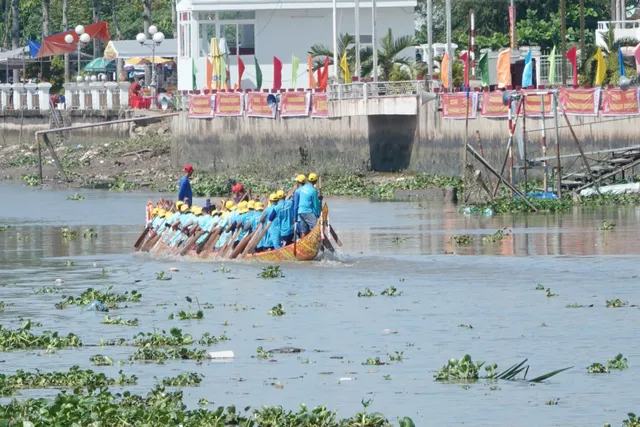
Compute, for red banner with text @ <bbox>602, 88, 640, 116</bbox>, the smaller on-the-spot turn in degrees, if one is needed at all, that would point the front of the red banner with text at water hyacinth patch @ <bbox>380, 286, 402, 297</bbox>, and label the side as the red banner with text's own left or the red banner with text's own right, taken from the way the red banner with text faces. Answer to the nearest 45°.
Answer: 0° — it already faces it

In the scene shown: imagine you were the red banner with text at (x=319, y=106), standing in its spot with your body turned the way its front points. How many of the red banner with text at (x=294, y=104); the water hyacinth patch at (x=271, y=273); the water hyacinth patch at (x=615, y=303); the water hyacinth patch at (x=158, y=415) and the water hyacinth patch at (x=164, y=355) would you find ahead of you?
4

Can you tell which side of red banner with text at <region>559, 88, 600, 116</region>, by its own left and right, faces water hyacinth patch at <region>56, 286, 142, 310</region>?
front

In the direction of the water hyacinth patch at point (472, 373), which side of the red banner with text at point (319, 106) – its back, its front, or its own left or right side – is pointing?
front

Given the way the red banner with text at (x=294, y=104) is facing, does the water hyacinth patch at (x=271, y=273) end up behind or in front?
in front

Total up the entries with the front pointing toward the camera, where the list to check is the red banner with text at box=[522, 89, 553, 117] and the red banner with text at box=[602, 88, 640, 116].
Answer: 2

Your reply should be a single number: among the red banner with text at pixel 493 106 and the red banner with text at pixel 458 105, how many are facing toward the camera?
2

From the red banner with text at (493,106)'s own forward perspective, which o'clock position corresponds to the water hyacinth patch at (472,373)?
The water hyacinth patch is roughly at 12 o'clock from the red banner with text.

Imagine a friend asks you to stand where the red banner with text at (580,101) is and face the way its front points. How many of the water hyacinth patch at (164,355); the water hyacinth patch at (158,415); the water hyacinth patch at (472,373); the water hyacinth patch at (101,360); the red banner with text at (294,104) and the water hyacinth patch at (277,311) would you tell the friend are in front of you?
5

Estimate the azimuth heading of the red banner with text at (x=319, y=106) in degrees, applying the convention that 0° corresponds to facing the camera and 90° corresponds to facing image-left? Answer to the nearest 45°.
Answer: approximately 0°

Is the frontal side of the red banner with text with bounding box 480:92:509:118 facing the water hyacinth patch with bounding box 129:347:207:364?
yes

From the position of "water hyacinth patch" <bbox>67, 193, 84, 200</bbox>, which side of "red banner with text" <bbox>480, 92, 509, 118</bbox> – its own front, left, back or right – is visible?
right

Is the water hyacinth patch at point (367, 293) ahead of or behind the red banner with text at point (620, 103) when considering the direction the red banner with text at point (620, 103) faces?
ahead
